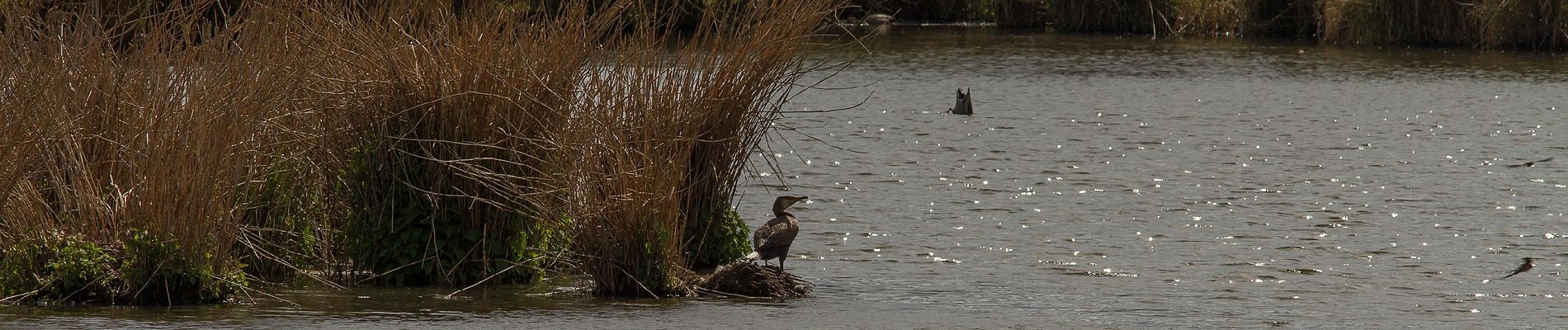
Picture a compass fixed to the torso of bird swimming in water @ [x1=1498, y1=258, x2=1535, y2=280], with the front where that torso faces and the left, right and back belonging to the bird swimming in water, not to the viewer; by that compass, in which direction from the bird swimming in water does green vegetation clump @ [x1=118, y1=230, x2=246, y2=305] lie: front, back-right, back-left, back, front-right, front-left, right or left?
back-right

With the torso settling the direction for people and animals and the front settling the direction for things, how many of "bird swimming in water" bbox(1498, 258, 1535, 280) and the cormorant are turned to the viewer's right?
2

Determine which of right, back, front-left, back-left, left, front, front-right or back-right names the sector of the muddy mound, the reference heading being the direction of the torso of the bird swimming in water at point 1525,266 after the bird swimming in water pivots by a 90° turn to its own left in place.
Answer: back-left

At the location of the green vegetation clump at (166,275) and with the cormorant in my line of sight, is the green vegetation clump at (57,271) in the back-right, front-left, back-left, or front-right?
back-left

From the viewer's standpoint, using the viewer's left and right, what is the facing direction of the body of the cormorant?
facing to the right of the viewer

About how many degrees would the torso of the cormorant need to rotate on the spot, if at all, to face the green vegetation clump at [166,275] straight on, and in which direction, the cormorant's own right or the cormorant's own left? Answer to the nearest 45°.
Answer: approximately 135° to the cormorant's own right

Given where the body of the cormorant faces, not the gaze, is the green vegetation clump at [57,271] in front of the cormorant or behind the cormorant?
behind

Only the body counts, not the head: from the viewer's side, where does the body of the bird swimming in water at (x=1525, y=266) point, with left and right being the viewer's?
facing to the right of the viewer

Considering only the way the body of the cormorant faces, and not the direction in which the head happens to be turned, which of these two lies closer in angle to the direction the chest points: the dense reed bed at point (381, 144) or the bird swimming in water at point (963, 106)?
the bird swimming in water

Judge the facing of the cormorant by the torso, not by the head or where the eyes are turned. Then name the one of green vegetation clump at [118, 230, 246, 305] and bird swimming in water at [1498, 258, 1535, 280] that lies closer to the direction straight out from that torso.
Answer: the bird swimming in water
